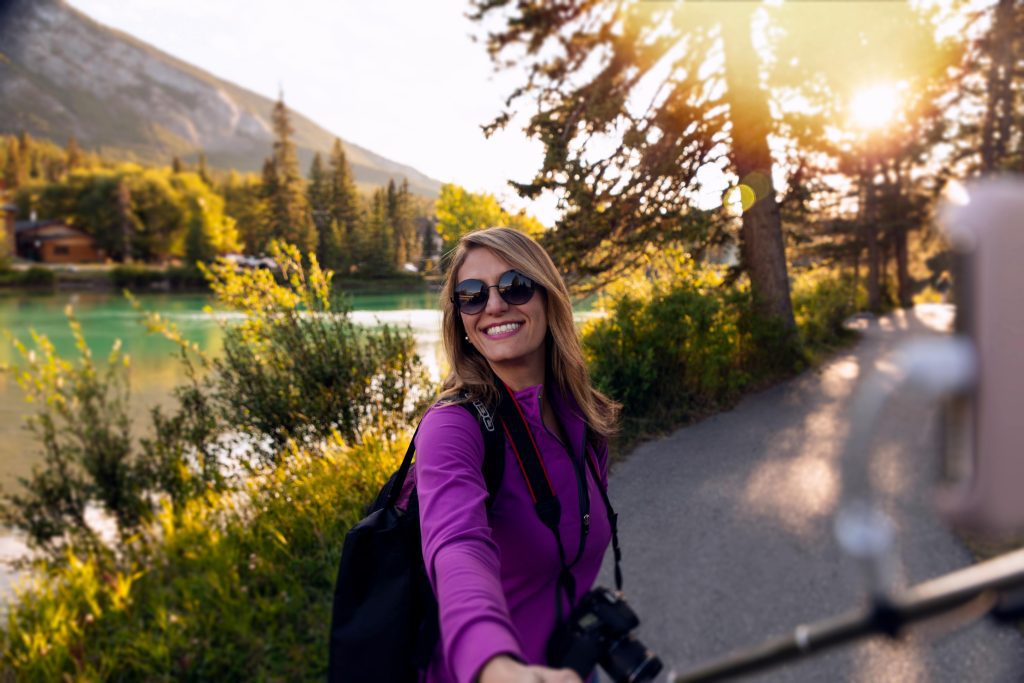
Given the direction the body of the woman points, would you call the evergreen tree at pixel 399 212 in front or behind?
behind

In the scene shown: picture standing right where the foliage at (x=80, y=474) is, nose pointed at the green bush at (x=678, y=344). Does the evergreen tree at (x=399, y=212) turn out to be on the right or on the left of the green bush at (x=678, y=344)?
left

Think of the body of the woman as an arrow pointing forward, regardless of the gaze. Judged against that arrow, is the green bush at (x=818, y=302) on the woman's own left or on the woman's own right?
on the woman's own left

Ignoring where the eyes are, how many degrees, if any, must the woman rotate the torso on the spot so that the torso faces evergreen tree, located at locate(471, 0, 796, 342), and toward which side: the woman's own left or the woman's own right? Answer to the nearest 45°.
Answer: approximately 135° to the woman's own left

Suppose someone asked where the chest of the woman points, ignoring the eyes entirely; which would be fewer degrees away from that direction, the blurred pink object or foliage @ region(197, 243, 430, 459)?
the blurred pink object

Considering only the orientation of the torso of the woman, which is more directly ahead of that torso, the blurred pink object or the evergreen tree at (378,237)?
the blurred pink object

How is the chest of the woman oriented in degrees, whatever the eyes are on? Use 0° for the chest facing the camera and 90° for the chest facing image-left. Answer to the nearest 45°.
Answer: approximately 315°

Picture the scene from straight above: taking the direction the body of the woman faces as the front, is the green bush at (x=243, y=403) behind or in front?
behind

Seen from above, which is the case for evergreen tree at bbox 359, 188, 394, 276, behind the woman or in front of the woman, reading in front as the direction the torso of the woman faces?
behind
